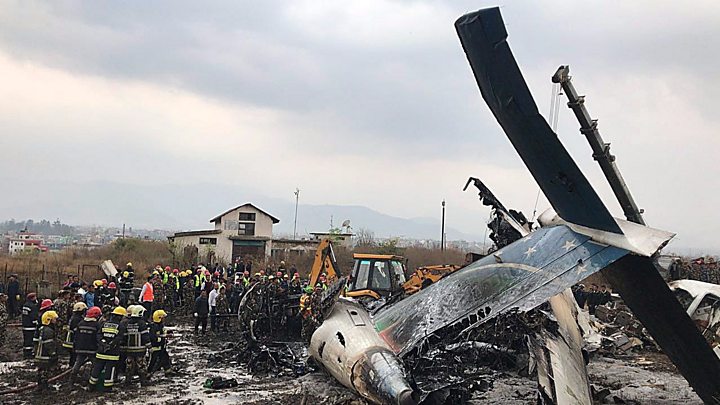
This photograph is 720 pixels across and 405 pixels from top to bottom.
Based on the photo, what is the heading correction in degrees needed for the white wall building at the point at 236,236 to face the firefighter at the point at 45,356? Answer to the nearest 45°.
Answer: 0° — it already faces them

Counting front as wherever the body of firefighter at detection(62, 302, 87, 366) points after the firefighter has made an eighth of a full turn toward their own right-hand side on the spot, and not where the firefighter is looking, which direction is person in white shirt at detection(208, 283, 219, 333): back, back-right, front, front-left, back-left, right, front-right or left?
front-left

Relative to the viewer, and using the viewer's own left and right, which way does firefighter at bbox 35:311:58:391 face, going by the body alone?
facing away from the viewer and to the right of the viewer

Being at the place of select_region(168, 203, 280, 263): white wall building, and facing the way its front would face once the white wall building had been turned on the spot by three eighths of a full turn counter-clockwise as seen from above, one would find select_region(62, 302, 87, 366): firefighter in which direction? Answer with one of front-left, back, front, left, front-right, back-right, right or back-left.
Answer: back-right

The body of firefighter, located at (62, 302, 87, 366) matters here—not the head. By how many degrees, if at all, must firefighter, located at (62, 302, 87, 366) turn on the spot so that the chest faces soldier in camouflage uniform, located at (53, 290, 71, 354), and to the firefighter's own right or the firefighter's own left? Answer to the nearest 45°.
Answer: approximately 45° to the firefighter's own left

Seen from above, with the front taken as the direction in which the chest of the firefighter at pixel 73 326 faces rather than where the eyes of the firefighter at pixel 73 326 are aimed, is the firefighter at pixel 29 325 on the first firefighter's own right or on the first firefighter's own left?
on the first firefighter's own left

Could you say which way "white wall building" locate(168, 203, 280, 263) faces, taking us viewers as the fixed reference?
facing the viewer
